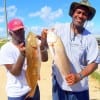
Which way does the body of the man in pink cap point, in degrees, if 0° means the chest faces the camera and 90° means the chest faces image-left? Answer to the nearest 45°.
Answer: approximately 315°

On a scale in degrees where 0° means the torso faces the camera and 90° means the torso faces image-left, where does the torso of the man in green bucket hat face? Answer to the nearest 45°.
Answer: approximately 0°
